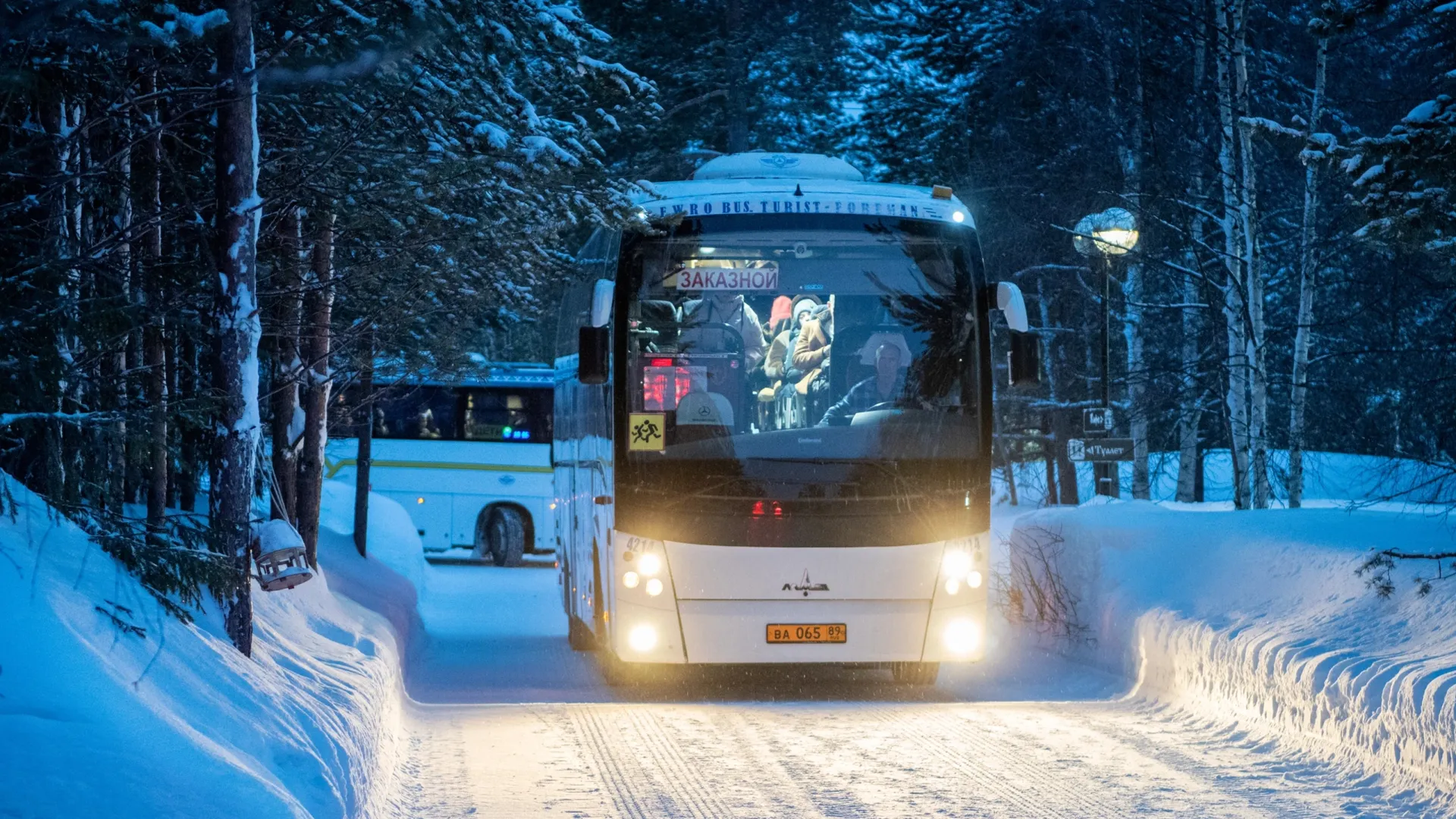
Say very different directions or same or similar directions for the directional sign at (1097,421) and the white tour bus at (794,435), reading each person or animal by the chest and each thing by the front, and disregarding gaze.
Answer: same or similar directions

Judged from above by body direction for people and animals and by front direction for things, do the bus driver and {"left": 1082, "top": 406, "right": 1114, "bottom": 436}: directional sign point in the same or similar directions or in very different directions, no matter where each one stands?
same or similar directions

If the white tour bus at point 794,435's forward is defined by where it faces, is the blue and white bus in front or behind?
behind

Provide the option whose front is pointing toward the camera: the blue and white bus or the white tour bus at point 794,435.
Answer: the white tour bus

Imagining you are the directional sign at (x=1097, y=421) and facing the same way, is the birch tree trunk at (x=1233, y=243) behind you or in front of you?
behind

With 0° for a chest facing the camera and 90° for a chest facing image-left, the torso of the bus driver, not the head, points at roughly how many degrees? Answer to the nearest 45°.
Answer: approximately 0°

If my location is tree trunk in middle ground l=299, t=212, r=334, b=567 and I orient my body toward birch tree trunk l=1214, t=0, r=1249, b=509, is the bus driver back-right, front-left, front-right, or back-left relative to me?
front-right

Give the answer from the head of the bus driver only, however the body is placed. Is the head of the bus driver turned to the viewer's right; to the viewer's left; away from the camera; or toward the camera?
toward the camera

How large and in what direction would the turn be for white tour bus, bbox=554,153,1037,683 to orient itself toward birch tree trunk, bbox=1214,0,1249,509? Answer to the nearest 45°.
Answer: approximately 135° to its left

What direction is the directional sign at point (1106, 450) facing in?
toward the camera

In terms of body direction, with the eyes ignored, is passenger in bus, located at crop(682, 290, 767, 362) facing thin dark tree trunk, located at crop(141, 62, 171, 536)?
no

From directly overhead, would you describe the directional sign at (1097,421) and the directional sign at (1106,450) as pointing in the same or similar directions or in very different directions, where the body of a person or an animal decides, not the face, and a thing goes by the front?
same or similar directions

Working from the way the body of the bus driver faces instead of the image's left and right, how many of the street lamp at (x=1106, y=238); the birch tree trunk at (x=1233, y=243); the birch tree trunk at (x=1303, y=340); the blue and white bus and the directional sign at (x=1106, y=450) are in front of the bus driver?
0

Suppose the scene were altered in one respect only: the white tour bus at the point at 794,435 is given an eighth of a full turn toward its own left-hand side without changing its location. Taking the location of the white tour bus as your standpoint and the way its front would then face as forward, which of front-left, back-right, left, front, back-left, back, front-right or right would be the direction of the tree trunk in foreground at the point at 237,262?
right

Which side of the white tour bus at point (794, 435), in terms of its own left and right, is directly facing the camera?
front
